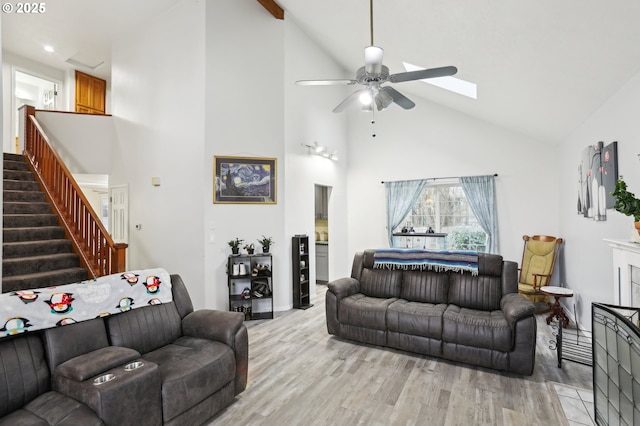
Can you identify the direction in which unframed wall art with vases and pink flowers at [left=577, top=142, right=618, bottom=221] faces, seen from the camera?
facing the viewer and to the left of the viewer

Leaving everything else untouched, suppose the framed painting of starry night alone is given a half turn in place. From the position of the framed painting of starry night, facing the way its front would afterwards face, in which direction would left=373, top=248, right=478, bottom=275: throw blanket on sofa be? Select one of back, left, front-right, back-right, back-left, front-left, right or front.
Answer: back-right

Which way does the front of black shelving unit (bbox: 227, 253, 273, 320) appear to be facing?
toward the camera

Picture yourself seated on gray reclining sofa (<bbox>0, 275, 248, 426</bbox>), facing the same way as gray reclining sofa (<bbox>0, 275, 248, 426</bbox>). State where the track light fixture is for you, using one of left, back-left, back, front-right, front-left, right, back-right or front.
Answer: left

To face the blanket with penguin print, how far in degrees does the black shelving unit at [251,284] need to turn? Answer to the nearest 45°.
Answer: approximately 45° to its right

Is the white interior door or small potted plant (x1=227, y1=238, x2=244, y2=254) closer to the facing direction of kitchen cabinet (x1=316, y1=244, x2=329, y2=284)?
the small potted plant

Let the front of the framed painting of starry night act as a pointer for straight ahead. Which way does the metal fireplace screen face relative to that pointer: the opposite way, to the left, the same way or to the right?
to the right

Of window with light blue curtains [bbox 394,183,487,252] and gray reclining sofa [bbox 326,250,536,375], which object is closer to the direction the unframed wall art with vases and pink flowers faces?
the gray reclining sofa

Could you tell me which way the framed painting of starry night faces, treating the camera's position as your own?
facing the viewer

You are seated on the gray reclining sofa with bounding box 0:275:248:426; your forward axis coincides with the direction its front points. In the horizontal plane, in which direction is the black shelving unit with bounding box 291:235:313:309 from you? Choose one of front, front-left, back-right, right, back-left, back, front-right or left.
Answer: left

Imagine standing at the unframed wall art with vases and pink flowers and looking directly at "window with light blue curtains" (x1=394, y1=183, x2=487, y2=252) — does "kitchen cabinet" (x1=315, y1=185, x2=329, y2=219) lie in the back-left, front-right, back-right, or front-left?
front-left

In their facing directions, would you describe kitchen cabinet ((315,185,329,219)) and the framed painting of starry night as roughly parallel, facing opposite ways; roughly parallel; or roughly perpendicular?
roughly parallel

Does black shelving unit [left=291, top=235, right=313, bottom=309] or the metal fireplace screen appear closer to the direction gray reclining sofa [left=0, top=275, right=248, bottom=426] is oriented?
the metal fireplace screen

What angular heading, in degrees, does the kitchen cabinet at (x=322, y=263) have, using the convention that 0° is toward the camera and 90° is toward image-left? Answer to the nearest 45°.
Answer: approximately 0°

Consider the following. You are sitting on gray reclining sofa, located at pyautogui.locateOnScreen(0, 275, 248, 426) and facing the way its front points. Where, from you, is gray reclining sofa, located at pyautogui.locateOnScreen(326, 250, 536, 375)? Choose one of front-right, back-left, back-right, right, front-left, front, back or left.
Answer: front-left
